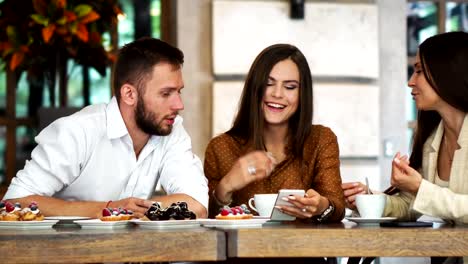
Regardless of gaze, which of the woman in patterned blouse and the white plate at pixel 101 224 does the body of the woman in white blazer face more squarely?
the white plate

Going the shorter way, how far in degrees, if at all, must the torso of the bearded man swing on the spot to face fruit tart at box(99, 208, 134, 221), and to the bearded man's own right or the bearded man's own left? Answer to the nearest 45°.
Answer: approximately 45° to the bearded man's own right

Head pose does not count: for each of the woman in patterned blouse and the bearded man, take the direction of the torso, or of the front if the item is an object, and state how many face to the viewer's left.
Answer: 0

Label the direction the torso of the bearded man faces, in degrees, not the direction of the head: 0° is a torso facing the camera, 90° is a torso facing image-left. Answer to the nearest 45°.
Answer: approximately 315°

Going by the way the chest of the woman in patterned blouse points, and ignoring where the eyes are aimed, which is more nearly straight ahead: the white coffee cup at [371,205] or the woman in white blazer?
the white coffee cup

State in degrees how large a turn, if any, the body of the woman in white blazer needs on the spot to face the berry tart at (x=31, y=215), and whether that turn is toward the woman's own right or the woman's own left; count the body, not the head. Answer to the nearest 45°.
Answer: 0° — they already face it

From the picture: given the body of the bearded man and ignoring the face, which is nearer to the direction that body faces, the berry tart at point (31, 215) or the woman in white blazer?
the woman in white blazer

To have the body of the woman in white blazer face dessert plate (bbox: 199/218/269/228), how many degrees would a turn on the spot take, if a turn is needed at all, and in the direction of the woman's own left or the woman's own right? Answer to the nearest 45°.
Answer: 0° — they already face it

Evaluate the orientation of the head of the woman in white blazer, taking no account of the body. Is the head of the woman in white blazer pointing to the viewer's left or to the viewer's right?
to the viewer's left

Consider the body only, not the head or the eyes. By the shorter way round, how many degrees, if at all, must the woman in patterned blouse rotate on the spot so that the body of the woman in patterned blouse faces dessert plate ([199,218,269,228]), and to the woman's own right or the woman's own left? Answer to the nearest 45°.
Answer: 0° — they already face it

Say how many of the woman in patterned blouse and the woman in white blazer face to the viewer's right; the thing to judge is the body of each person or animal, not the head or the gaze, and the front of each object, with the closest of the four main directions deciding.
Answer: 0

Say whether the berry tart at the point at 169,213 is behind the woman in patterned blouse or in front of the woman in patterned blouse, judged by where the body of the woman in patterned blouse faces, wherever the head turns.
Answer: in front
